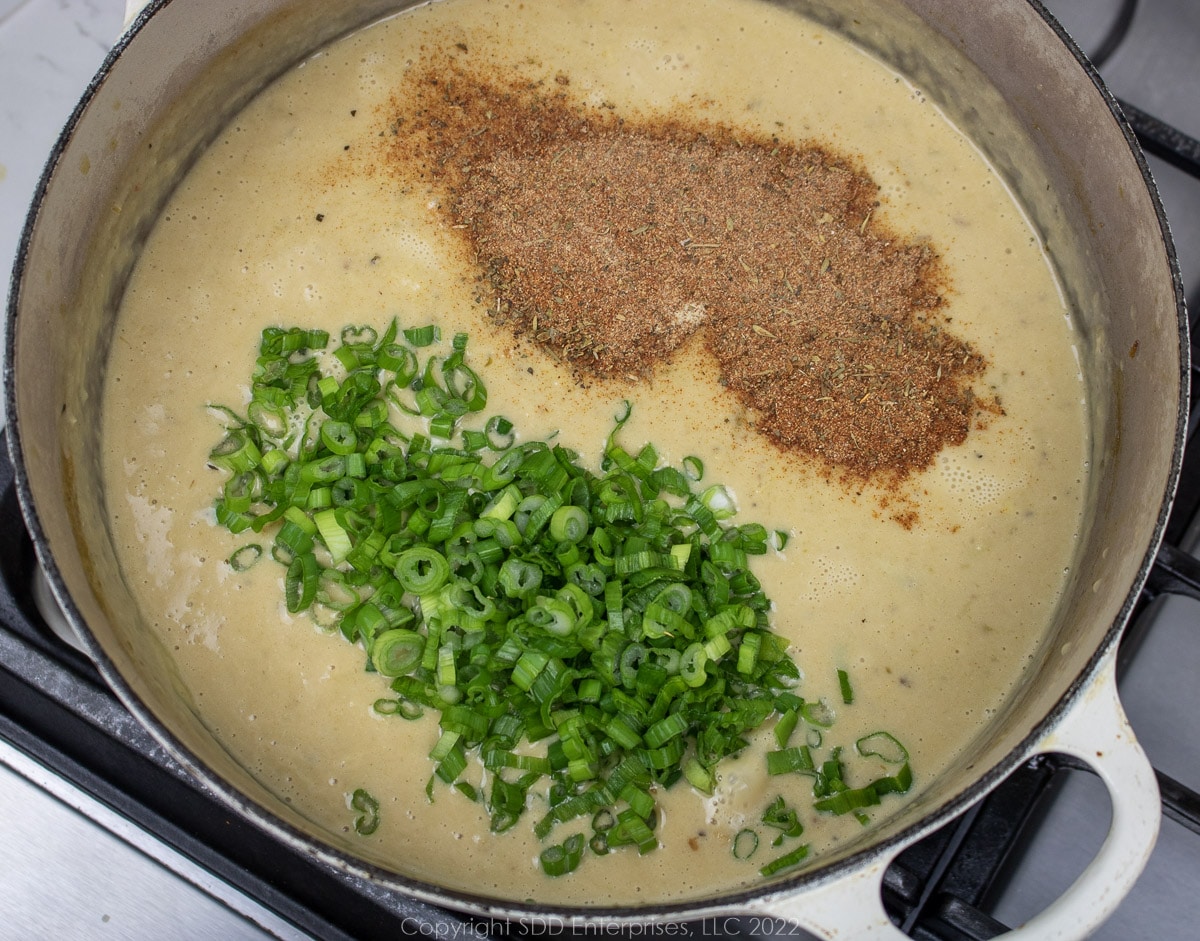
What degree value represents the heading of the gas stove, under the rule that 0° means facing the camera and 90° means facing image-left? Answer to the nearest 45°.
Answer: approximately 45°
